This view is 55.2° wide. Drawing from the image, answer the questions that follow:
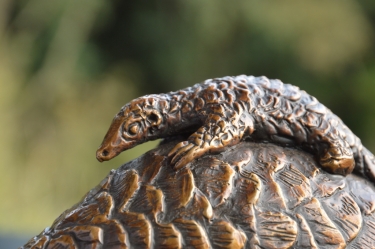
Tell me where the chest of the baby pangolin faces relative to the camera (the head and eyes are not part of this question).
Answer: to the viewer's left

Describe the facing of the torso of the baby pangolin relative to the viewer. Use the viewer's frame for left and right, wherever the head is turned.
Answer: facing to the left of the viewer
